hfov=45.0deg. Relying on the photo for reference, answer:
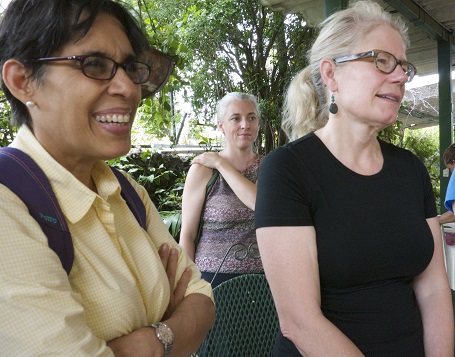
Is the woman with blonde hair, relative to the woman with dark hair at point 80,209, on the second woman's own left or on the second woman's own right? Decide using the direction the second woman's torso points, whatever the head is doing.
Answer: on the second woman's own left

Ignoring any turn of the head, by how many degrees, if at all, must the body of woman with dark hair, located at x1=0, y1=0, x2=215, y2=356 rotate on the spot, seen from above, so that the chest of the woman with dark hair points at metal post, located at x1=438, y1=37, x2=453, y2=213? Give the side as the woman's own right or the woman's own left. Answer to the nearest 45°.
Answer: approximately 90° to the woman's own left

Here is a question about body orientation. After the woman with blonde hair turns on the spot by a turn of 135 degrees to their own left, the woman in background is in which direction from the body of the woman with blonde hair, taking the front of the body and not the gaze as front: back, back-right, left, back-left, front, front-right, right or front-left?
front-left

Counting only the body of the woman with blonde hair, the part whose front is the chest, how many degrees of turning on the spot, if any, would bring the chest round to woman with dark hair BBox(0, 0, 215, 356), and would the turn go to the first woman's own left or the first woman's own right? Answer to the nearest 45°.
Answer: approximately 90° to the first woman's own right

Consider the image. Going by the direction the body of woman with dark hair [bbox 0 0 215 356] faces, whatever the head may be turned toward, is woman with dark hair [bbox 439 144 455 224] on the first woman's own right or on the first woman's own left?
on the first woman's own left

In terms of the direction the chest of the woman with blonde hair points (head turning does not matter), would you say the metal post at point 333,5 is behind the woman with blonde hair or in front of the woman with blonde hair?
behind

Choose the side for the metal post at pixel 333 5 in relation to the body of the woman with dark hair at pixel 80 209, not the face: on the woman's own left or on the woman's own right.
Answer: on the woman's own left

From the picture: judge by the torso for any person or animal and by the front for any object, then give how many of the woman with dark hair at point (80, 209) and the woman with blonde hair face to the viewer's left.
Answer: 0

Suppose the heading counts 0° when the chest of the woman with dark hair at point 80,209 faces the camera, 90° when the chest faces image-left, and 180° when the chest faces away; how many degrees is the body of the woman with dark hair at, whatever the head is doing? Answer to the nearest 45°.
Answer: approximately 315°
